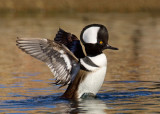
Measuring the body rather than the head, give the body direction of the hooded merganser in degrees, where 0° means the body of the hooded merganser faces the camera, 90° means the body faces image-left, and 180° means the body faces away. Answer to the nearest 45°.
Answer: approximately 270°
